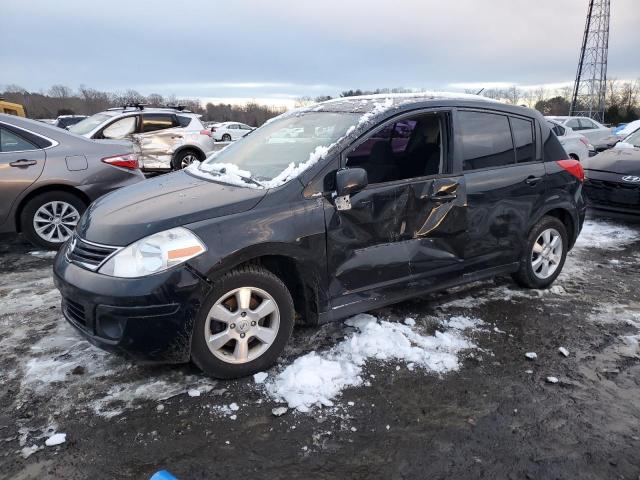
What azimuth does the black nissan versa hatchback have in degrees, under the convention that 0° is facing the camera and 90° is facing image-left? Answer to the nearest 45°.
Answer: approximately 45°

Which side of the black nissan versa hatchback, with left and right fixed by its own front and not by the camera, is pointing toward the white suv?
right

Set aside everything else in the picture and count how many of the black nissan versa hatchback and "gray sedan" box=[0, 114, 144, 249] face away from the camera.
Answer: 0

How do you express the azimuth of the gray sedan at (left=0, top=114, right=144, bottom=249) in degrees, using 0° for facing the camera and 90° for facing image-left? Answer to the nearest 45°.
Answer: approximately 90°

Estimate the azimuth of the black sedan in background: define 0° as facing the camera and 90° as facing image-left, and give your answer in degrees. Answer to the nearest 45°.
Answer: approximately 45°

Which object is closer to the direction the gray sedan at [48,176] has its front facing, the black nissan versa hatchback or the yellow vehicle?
the yellow vehicle

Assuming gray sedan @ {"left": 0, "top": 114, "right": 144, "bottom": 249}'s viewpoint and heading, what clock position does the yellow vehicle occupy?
The yellow vehicle is roughly at 3 o'clock from the gray sedan.

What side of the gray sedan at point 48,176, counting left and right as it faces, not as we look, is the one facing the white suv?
right

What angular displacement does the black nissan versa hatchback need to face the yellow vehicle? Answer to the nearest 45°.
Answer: approximately 90° to its right

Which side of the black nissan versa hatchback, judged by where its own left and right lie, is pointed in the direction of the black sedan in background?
back
